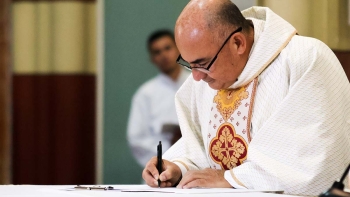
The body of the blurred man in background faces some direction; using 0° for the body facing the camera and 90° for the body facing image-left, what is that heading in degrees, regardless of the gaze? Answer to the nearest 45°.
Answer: approximately 315°

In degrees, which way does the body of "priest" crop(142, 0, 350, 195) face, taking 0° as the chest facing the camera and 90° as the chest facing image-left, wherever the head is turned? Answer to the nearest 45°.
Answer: approximately 45°

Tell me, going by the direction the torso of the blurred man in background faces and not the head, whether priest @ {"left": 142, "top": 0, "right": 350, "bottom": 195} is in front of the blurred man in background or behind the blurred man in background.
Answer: in front

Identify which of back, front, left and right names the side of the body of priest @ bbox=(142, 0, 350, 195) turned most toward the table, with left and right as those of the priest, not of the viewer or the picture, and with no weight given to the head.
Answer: front

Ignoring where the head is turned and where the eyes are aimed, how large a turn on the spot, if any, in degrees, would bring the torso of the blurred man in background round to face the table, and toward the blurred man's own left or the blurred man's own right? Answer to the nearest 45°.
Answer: approximately 45° to the blurred man's own right

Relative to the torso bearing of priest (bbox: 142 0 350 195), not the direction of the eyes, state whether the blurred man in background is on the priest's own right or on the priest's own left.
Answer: on the priest's own right

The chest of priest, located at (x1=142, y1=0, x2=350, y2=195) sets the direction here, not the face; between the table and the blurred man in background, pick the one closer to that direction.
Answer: the table

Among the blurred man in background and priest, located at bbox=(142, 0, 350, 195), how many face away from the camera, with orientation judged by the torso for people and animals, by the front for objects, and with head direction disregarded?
0

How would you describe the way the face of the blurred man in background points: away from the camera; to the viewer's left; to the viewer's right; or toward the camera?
toward the camera

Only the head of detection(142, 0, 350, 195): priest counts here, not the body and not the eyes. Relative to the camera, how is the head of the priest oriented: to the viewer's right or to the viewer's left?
to the viewer's left
